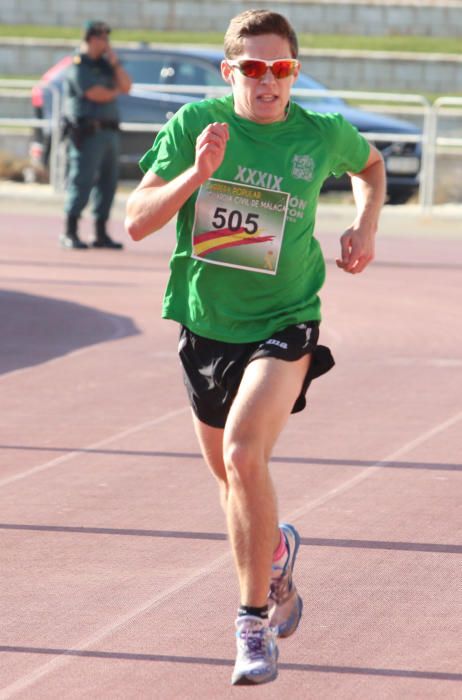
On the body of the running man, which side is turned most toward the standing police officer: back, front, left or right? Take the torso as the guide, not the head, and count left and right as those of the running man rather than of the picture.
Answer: back

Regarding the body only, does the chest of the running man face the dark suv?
no

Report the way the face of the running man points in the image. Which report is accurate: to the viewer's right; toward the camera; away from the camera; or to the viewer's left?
toward the camera

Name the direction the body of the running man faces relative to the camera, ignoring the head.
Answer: toward the camera

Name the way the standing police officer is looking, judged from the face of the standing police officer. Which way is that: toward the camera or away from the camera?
toward the camera
